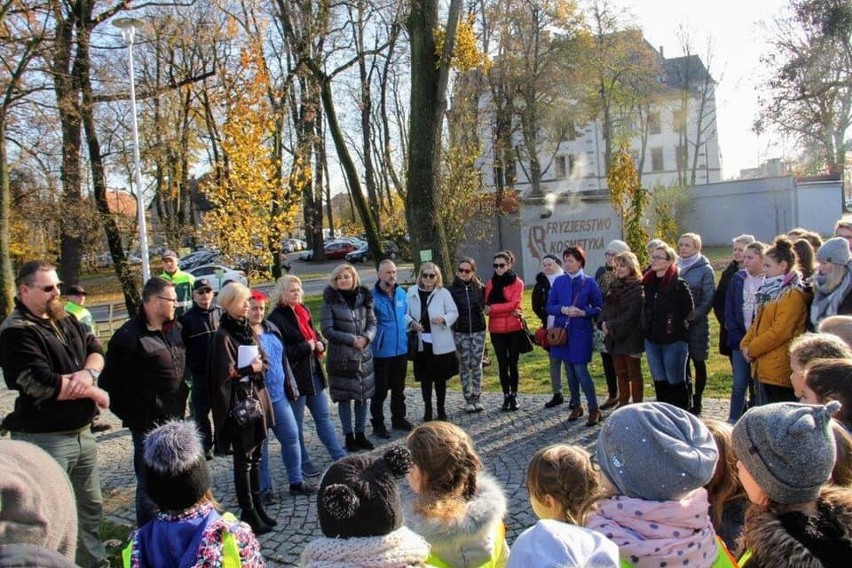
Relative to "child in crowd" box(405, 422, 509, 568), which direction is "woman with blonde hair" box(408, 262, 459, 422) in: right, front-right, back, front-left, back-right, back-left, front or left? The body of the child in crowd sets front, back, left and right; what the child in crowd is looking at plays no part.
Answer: front-right

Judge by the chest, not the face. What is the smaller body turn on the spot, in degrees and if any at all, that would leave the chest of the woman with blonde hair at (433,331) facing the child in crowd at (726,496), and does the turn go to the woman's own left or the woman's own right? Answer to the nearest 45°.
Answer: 0° — they already face them

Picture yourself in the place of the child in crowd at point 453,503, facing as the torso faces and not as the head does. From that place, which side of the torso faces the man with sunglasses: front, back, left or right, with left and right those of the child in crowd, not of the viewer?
front

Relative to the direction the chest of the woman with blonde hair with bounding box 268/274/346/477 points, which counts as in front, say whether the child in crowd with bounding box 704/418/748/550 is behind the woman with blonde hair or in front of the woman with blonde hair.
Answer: in front

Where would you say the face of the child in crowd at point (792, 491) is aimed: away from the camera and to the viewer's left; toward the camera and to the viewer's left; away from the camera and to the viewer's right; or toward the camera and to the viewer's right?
away from the camera and to the viewer's left

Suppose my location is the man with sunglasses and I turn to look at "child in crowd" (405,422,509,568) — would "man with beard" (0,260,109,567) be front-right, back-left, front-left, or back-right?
front-right

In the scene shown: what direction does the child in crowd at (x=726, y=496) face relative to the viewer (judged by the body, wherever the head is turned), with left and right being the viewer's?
facing away from the viewer

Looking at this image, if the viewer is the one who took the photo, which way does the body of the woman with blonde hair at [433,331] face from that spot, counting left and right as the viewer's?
facing the viewer

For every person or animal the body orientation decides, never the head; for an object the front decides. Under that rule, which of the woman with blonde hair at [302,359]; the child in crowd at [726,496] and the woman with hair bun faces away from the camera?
the child in crowd

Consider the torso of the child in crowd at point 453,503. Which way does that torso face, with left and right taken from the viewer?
facing away from the viewer and to the left of the viewer

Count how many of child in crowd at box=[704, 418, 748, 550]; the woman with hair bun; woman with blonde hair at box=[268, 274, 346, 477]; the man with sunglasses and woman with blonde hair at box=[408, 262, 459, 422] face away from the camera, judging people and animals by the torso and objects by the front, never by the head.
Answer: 1

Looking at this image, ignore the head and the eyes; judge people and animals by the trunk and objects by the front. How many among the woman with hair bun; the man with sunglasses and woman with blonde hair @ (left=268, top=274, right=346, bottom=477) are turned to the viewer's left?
1

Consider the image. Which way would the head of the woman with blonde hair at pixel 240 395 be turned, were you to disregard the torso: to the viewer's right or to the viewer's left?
to the viewer's right

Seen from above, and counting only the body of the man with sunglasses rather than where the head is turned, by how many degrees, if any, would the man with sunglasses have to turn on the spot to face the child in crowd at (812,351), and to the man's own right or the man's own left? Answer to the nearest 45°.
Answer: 0° — they already face them

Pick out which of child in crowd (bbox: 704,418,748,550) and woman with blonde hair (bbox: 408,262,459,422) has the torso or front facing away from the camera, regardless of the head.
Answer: the child in crowd

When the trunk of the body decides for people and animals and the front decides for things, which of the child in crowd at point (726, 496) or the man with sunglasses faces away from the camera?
the child in crowd

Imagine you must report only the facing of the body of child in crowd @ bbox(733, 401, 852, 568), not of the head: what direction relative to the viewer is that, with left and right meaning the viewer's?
facing away from the viewer and to the left of the viewer

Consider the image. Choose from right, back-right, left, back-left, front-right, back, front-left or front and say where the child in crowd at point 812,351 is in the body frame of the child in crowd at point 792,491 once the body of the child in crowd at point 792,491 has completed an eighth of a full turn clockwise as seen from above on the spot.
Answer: front

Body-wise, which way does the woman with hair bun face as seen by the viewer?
to the viewer's left
